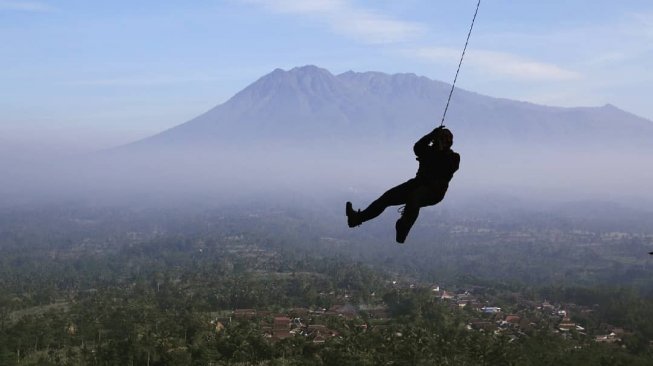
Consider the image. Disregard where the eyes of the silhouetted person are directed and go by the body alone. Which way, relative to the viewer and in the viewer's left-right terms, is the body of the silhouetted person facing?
facing to the left of the viewer
